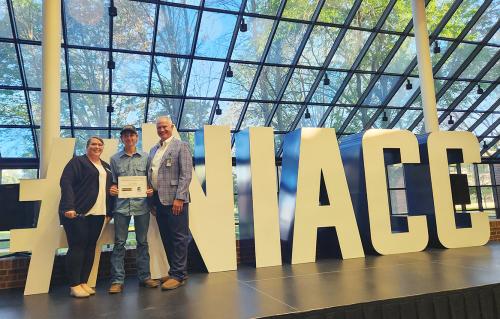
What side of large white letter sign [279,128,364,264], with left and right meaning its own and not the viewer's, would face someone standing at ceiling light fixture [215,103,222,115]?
back

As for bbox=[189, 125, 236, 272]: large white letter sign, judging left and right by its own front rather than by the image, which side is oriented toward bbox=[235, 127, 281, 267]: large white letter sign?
left

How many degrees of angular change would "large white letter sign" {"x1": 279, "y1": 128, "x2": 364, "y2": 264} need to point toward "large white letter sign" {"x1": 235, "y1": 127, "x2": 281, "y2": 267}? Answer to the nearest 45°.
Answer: approximately 90° to its right

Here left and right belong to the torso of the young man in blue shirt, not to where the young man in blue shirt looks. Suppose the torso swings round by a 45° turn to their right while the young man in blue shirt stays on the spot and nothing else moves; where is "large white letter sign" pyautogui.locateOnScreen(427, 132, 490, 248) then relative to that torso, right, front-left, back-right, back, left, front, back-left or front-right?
back-left

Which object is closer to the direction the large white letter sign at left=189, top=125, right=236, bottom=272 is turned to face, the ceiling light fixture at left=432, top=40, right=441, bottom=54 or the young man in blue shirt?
the young man in blue shirt

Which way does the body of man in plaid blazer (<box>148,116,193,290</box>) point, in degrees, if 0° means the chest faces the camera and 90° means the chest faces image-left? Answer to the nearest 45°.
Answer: approximately 45°

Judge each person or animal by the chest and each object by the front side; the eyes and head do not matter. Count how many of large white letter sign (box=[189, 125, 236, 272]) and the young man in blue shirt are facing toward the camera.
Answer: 2

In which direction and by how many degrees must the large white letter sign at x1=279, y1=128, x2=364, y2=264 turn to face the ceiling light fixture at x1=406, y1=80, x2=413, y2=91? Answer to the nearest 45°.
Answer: approximately 90° to its left

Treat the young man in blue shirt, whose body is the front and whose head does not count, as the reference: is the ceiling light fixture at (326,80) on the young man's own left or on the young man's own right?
on the young man's own left

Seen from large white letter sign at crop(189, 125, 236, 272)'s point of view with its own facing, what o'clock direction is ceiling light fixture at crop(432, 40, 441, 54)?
The ceiling light fixture is roughly at 8 o'clock from the large white letter sign.

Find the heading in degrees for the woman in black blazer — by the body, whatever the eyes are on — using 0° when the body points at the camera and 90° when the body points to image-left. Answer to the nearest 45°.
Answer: approximately 315°

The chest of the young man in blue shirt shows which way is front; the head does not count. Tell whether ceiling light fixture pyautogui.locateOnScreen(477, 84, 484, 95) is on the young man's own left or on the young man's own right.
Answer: on the young man's own left

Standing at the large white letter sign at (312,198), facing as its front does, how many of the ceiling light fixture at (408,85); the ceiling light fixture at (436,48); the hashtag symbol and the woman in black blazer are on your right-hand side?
2
